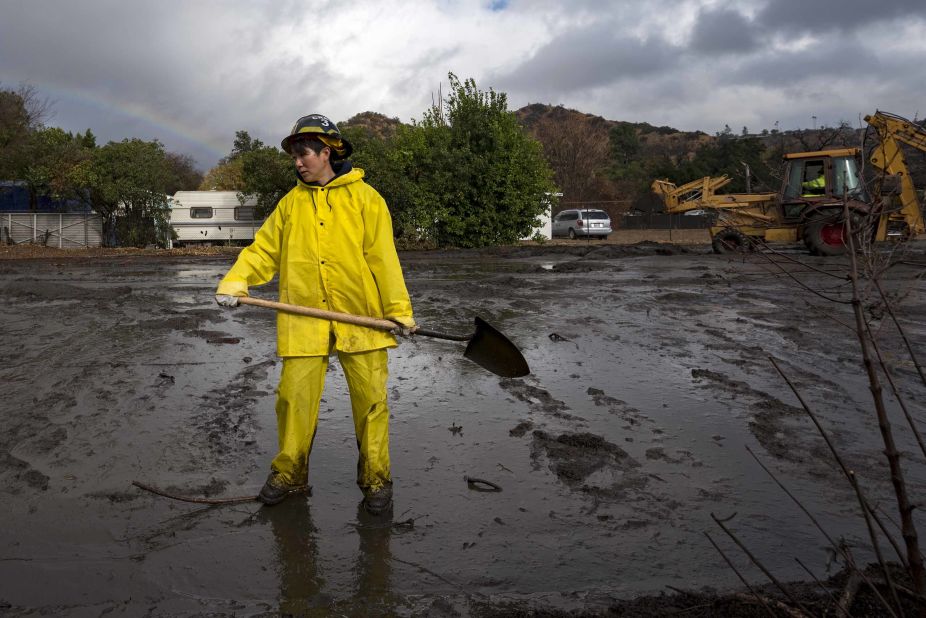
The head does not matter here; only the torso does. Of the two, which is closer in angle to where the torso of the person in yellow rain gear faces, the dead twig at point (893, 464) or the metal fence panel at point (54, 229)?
the dead twig

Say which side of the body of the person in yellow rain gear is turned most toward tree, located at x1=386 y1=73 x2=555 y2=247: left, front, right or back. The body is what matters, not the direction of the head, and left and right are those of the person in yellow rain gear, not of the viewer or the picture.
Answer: back

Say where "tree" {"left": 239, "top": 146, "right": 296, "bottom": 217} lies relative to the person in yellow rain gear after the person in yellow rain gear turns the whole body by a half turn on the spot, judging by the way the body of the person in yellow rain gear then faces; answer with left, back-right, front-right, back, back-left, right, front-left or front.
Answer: front

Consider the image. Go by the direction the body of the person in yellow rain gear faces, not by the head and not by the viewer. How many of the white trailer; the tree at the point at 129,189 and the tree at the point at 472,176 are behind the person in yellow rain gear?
3

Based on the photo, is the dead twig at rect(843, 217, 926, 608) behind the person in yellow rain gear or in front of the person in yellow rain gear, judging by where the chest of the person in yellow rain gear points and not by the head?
in front

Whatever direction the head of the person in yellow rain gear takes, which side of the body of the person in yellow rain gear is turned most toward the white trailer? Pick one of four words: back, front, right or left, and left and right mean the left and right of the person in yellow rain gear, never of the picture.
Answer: back

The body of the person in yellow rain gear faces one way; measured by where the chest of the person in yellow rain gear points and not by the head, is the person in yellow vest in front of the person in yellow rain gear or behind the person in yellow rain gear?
behind

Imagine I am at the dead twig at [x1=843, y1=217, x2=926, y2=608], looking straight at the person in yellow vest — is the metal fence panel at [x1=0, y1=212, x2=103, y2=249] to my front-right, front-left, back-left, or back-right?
front-left

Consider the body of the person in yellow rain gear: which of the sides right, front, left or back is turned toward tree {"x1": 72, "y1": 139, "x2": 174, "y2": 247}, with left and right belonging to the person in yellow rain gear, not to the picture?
back

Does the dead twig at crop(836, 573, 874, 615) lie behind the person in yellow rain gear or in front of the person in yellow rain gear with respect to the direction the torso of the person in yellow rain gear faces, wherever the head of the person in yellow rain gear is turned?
in front

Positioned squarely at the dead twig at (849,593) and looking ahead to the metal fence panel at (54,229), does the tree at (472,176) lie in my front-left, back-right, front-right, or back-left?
front-right

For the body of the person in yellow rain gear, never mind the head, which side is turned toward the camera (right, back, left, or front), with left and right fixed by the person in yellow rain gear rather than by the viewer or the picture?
front
